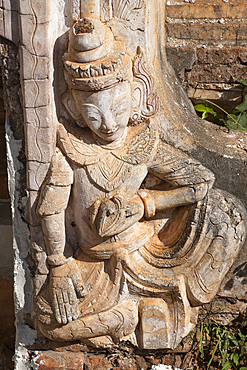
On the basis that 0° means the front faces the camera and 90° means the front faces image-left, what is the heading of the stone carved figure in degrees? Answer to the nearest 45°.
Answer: approximately 0°
